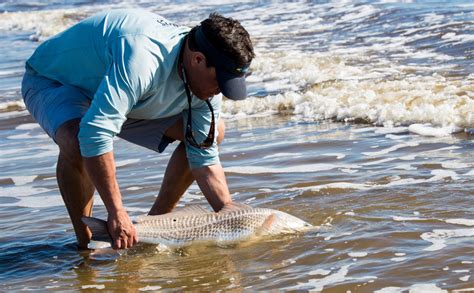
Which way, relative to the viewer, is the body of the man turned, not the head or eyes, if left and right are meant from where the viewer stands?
facing the viewer and to the right of the viewer

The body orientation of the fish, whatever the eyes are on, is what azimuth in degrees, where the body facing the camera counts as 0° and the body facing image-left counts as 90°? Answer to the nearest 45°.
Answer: approximately 270°
